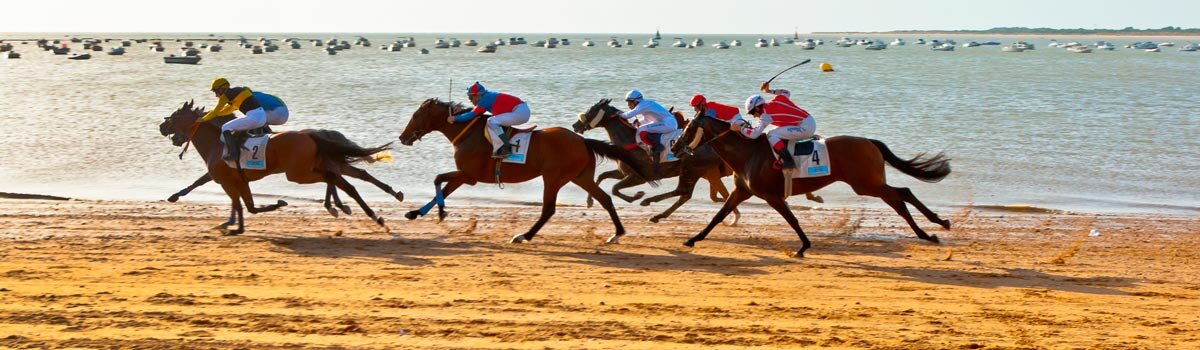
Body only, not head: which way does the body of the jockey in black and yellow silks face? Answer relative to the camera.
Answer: to the viewer's left

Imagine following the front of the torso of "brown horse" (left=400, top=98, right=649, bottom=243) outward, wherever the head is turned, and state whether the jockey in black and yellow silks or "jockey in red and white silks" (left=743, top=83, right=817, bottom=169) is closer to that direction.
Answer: the jockey in black and yellow silks

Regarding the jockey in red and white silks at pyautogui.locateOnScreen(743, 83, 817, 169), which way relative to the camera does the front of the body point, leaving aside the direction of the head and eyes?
to the viewer's left

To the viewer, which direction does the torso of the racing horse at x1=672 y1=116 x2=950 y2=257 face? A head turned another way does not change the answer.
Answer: to the viewer's left

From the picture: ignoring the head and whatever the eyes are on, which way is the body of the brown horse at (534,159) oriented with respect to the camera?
to the viewer's left

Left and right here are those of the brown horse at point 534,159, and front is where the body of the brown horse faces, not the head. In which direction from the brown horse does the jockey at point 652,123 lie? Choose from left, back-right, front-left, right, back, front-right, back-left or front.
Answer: back-right

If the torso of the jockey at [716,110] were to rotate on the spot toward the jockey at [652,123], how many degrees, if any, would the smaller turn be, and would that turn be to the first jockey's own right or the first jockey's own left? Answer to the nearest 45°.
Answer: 0° — they already face them

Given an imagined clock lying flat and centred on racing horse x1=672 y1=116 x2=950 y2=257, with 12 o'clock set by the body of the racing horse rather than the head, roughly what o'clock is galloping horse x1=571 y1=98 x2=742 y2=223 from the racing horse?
The galloping horse is roughly at 2 o'clock from the racing horse.

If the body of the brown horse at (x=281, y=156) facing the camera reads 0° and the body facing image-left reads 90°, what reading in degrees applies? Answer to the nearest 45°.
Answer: approximately 90°

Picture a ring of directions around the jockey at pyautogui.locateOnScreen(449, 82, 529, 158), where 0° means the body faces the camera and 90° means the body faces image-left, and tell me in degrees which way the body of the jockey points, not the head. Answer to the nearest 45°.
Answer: approximately 90°

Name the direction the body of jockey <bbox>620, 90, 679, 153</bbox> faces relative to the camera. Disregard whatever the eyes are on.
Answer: to the viewer's left

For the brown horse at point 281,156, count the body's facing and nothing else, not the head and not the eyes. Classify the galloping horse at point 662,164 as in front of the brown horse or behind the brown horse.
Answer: behind
